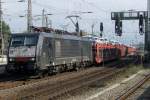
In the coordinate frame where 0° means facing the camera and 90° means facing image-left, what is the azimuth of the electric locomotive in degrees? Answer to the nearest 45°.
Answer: approximately 45°
